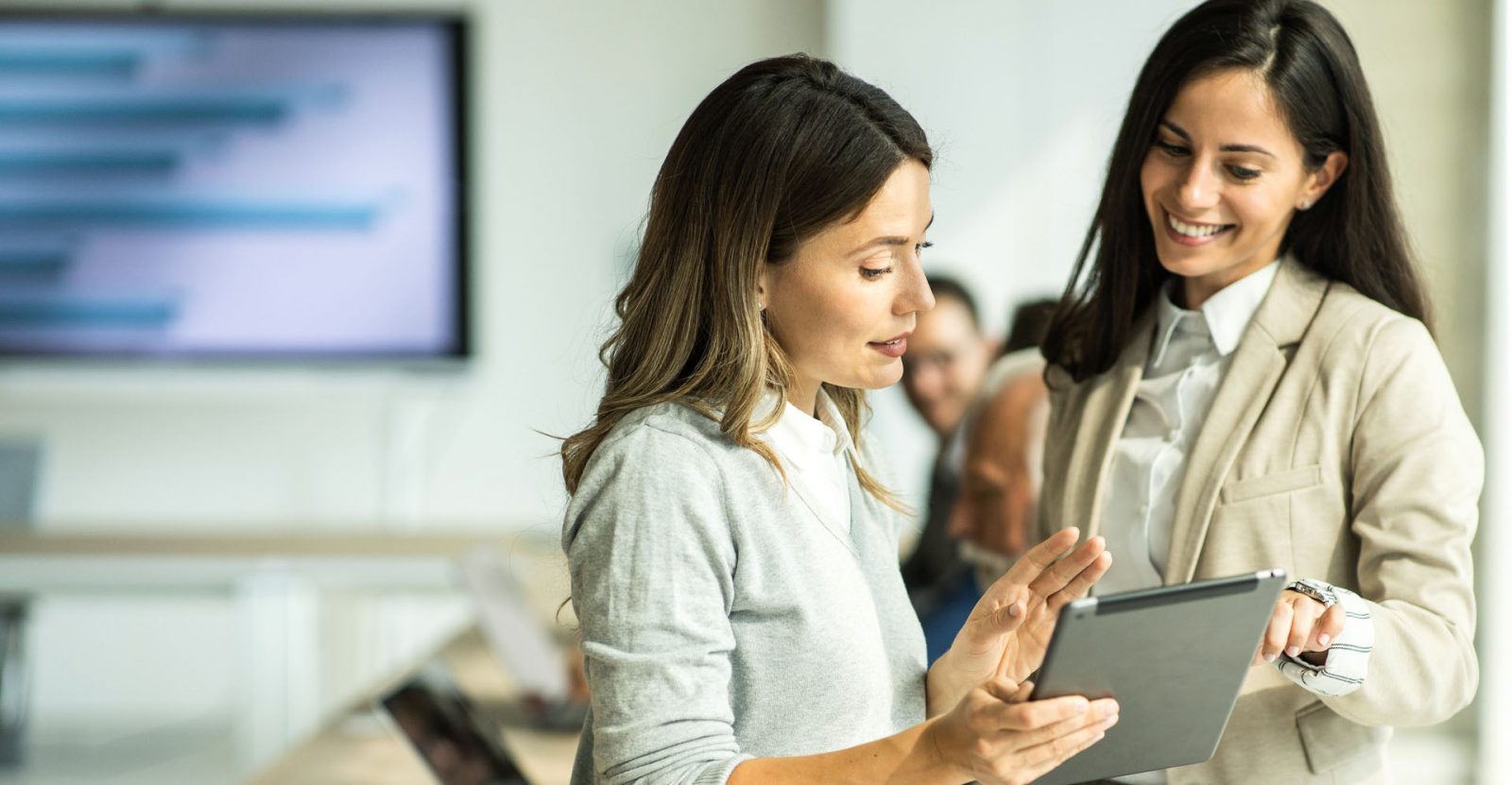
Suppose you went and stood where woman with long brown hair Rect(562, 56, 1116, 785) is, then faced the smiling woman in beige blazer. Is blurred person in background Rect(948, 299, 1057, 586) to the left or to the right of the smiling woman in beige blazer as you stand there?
left

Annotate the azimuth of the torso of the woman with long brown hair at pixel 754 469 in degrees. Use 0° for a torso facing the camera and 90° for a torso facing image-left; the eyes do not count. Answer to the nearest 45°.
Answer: approximately 315°

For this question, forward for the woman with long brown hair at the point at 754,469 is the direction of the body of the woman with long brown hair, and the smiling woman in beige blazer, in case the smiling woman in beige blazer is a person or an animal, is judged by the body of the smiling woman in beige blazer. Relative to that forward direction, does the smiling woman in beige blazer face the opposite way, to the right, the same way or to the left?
to the right

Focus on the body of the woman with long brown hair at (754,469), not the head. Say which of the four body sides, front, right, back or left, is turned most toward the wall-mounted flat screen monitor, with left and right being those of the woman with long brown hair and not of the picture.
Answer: back

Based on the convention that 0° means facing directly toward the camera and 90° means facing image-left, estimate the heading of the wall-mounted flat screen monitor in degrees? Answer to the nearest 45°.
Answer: approximately 0°

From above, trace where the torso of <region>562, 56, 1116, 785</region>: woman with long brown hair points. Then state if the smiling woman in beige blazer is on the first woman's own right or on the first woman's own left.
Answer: on the first woman's own left

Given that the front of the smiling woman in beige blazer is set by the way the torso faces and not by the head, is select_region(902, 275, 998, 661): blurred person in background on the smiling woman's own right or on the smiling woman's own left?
on the smiling woman's own right

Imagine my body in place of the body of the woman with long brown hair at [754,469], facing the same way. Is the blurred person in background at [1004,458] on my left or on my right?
on my left

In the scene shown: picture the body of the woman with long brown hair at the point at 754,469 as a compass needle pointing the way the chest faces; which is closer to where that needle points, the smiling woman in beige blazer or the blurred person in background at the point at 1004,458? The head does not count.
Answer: the smiling woman in beige blazer

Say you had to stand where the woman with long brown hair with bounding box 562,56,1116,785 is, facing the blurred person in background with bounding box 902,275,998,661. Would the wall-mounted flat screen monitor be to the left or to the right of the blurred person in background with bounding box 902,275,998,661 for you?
left
